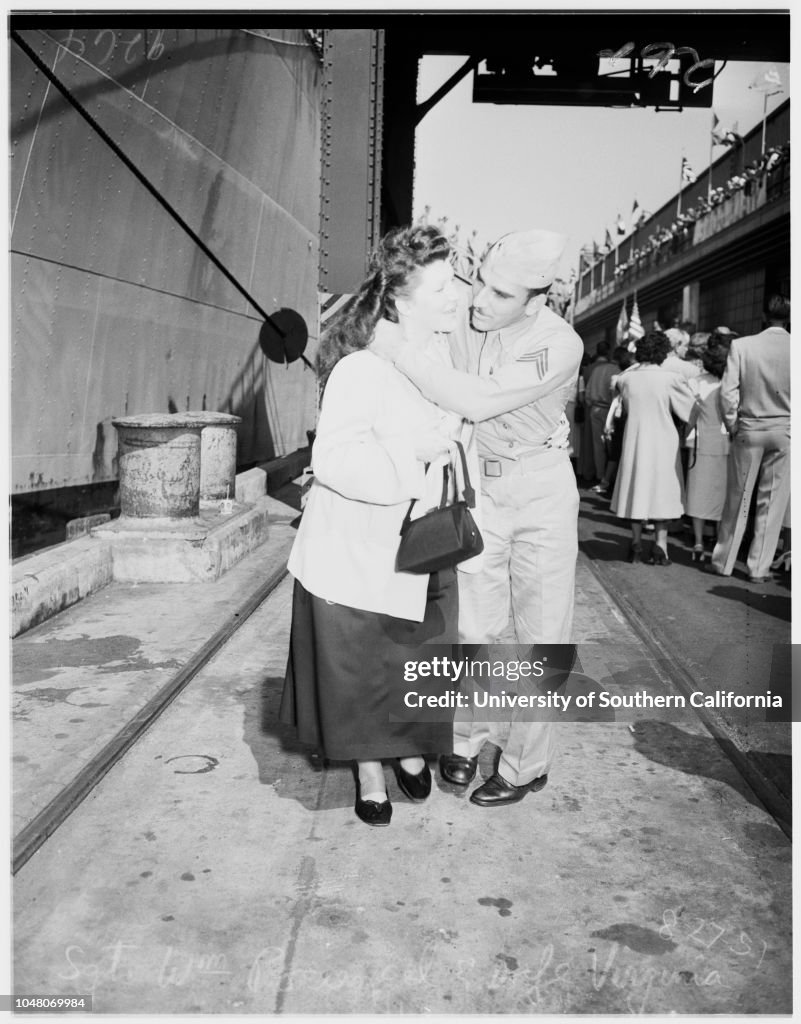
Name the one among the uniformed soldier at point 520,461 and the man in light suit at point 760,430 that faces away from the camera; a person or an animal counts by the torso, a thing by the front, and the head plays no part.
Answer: the man in light suit at point 760,430

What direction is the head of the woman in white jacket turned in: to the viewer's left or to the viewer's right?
to the viewer's right

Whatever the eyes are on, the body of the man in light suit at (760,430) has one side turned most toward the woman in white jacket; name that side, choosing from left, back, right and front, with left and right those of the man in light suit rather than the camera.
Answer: back

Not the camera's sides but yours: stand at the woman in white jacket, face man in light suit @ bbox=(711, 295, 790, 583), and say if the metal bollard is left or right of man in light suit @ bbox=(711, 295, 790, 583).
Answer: left

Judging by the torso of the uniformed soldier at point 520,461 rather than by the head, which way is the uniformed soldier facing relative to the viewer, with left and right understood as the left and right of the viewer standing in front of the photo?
facing the viewer and to the left of the viewer

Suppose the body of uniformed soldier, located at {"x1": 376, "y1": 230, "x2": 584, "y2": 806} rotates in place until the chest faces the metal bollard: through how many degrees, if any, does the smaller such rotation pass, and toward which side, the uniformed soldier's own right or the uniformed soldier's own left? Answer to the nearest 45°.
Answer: approximately 90° to the uniformed soldier's own right

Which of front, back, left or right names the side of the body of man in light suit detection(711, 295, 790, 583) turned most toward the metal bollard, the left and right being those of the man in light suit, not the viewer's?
left

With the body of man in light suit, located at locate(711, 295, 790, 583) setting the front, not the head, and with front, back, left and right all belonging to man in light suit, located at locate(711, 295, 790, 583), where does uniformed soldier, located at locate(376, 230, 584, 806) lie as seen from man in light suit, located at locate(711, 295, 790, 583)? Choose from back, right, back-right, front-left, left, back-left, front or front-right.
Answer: back

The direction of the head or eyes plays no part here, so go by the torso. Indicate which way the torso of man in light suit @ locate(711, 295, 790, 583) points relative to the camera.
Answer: away from the camera

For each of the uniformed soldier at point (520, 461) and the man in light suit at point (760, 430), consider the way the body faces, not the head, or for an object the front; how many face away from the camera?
1
